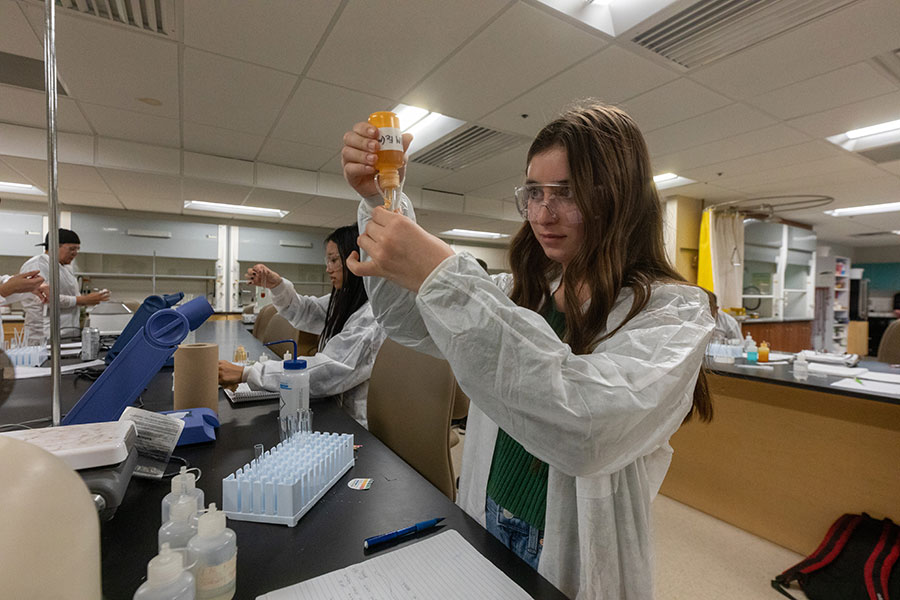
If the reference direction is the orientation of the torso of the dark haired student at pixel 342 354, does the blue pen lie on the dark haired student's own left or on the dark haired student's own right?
on the dark haired student's own left

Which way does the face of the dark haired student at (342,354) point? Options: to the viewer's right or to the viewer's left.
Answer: to the viewer's left

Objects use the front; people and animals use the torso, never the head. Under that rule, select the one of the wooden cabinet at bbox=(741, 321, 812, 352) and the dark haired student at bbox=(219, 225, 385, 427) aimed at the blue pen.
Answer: the wooden cabinet

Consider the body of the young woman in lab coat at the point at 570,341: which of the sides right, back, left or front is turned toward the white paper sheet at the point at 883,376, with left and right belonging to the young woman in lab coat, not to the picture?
back

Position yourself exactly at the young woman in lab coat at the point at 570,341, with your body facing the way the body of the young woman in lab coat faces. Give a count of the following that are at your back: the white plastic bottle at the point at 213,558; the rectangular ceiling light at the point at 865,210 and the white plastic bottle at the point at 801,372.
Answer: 2

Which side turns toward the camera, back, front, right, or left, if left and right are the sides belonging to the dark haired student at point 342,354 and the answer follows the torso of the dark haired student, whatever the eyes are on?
left

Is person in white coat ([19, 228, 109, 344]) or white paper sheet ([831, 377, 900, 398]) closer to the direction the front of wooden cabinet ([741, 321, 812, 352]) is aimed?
the white paper sheet

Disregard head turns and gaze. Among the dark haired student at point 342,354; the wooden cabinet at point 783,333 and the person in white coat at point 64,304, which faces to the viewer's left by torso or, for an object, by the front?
the dark haired student

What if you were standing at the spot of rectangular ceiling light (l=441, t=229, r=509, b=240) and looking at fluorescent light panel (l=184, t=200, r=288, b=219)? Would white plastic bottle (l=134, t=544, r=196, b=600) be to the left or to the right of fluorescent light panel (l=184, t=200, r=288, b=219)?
left

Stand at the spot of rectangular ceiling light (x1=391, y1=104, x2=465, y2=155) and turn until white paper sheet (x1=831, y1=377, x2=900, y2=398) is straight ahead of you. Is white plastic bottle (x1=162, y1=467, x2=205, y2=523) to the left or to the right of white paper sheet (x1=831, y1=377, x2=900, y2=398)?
right
